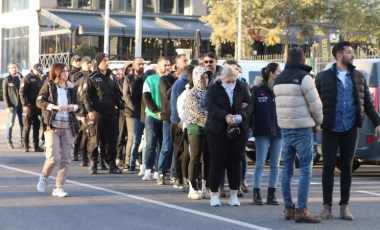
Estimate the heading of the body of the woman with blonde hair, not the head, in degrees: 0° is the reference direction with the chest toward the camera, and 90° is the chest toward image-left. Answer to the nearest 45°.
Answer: approximately 0°

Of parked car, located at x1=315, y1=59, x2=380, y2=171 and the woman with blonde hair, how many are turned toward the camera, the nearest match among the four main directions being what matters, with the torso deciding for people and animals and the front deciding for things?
1

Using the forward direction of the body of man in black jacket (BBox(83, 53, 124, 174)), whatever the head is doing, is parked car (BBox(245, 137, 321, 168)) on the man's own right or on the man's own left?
on the man's own left

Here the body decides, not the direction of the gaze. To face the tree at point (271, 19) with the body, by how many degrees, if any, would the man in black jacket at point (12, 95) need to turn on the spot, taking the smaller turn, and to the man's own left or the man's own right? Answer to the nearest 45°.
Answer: approximately 90° to the man's own left

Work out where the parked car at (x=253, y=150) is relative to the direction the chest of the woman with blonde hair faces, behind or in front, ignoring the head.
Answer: behind

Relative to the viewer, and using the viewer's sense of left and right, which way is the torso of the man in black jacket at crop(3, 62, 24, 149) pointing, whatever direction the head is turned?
facing the viewer and to the right of the viewer
